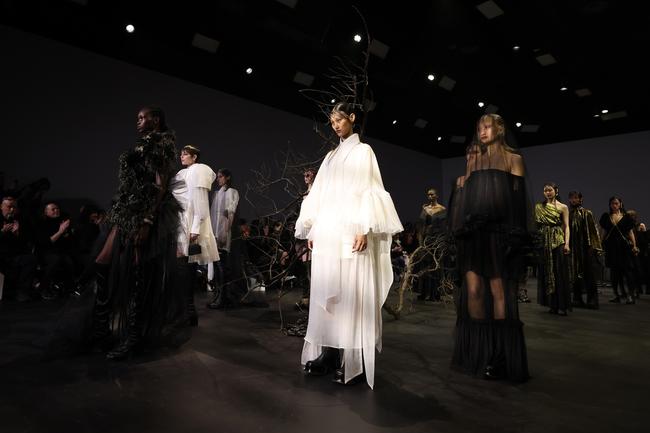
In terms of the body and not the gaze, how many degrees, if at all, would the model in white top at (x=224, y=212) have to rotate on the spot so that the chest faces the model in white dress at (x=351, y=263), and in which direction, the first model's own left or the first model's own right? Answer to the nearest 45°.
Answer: approximately 45° to the first model's own left

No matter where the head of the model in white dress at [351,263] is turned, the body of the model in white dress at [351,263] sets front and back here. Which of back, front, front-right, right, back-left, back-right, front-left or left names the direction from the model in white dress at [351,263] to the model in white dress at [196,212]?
right

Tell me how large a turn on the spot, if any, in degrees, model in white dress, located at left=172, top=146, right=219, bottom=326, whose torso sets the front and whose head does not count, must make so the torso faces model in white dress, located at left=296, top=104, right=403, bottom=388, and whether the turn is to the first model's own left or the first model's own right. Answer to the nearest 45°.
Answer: approximately 90° to the first model's own left

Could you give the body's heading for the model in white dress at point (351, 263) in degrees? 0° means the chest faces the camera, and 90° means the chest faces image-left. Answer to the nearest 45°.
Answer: approximately 45°

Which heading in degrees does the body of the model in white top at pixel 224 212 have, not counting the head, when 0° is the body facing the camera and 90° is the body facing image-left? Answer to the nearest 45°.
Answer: approximately 45°

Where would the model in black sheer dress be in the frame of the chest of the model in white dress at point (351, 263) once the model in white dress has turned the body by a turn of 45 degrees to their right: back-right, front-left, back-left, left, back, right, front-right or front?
back

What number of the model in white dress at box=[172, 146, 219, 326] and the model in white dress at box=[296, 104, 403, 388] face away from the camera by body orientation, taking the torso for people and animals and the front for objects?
0

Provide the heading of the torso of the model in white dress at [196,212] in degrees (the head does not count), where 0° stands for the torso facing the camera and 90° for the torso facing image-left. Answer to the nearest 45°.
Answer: approximately 45°

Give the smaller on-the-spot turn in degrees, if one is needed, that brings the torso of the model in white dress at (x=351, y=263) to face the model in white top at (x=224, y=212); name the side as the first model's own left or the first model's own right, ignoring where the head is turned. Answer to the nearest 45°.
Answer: approximately 90° to the first model's own right

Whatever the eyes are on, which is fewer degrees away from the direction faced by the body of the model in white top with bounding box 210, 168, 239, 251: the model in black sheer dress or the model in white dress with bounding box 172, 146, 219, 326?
the model in white dress

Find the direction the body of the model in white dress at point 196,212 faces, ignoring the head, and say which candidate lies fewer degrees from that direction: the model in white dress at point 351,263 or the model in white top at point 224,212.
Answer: the model in white dress
